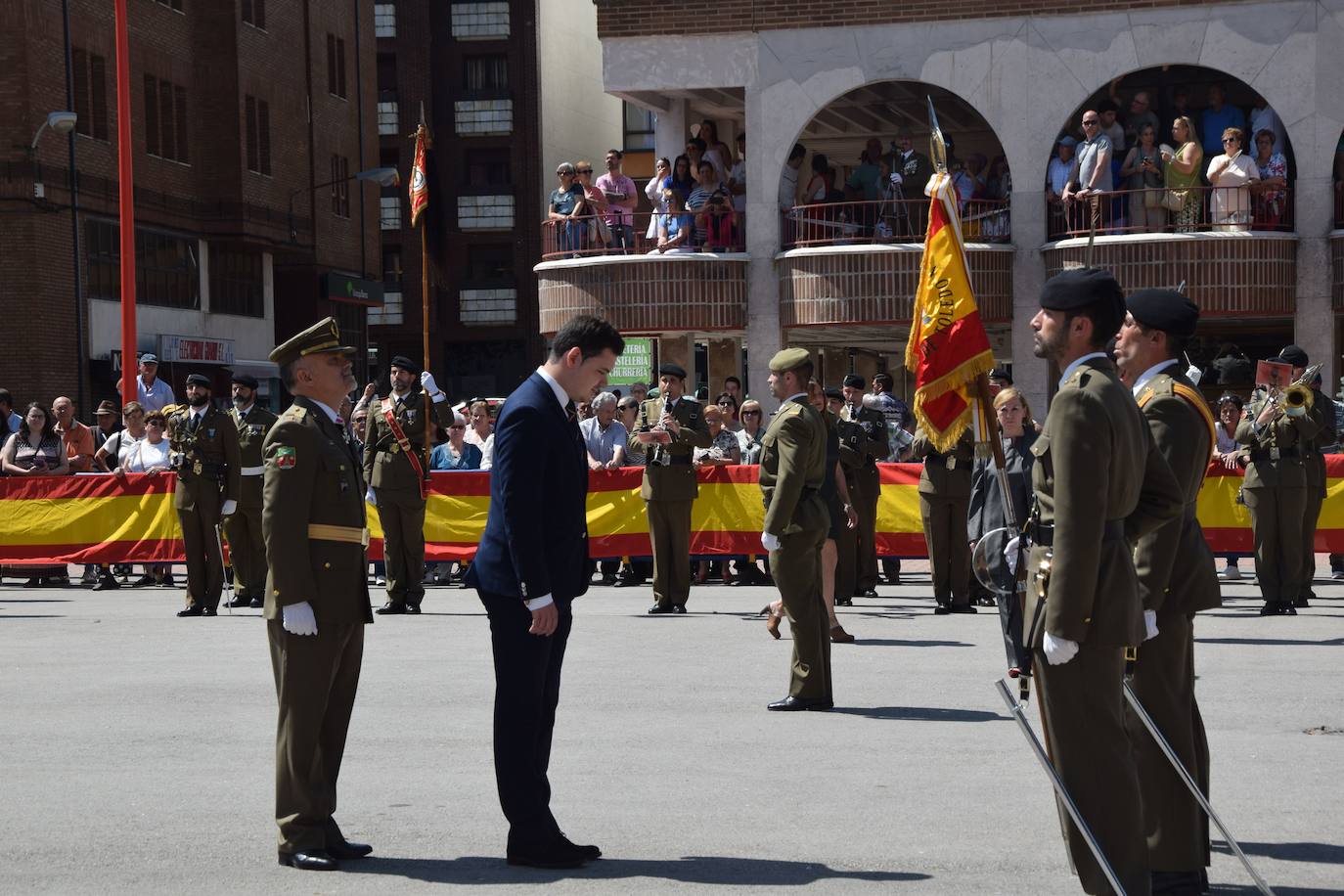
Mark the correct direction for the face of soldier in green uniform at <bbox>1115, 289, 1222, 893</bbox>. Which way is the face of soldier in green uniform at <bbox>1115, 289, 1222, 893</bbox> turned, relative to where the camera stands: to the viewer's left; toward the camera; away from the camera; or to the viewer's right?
to the viewer's left

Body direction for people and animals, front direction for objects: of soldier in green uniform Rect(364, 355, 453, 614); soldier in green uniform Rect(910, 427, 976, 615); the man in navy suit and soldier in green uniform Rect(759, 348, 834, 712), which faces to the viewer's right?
the man in navy suit

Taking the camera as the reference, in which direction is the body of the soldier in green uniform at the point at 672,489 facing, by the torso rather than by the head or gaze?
toward the camera

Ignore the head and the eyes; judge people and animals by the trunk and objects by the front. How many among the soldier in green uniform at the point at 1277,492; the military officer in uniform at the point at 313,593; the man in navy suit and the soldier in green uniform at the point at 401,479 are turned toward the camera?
2

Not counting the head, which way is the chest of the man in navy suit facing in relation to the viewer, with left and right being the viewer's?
facing to the right of the viewer

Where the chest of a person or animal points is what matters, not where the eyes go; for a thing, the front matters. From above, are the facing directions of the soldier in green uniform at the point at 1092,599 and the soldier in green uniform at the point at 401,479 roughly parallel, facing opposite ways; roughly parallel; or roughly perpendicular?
roughly perpendicular

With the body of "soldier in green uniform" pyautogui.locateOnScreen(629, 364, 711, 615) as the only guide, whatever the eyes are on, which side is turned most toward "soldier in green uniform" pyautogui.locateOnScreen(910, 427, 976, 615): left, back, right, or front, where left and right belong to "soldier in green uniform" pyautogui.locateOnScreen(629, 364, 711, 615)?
left

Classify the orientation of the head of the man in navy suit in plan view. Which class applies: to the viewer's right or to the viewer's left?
to the viewer's right

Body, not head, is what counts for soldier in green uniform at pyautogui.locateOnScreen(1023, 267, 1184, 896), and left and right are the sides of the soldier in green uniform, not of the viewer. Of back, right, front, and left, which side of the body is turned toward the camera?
left

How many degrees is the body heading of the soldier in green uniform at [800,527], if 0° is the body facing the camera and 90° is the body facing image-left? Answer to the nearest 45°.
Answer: approximately 90°

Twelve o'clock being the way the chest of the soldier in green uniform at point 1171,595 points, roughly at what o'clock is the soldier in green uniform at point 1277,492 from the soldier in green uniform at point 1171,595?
the soldier in green uniform at point 1277,492 is roughly at 3 o'clock from the soldier in green uniform at point 1171,595.

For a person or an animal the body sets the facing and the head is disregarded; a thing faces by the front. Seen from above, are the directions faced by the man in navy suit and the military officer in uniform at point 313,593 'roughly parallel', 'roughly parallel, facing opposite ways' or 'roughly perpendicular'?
roughly parallel

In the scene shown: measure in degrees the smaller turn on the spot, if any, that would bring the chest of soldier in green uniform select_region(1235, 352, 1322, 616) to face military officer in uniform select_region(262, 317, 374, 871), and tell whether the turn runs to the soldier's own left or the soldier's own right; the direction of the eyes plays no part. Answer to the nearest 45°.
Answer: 0° — they already face them

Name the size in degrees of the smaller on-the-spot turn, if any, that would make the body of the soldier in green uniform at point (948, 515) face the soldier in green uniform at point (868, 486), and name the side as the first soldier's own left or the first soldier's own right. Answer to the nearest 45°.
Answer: approximately 135° to the first soldier's own right

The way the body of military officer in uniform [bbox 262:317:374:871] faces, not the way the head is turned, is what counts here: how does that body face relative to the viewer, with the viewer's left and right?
facing to the right of the viewer

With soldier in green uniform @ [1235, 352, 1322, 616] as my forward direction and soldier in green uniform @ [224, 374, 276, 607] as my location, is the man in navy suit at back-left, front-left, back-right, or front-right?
front-right
